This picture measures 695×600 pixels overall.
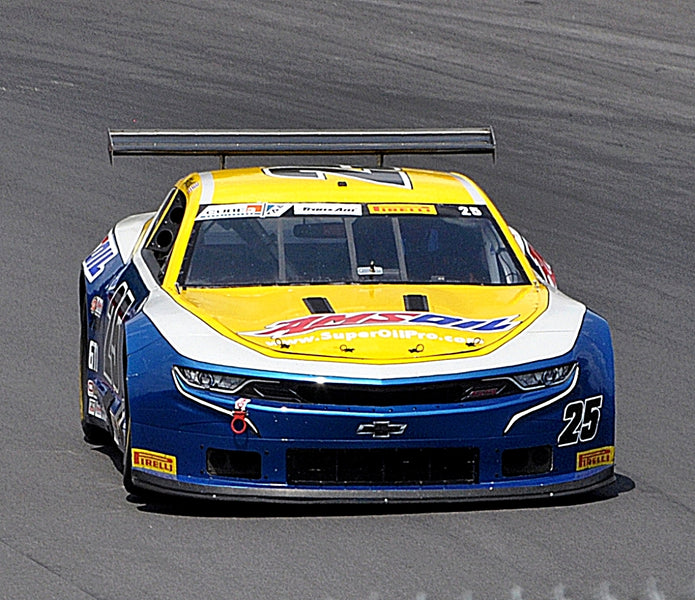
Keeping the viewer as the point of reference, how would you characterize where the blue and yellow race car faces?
facing the viewer
